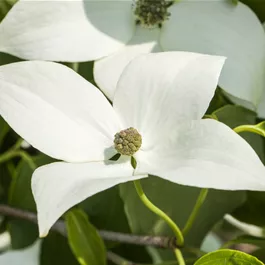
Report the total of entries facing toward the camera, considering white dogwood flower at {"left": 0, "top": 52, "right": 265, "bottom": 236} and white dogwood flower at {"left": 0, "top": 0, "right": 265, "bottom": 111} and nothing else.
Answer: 2

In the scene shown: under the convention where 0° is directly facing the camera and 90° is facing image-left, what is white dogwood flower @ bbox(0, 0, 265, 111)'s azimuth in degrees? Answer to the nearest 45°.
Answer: approximately 0°
